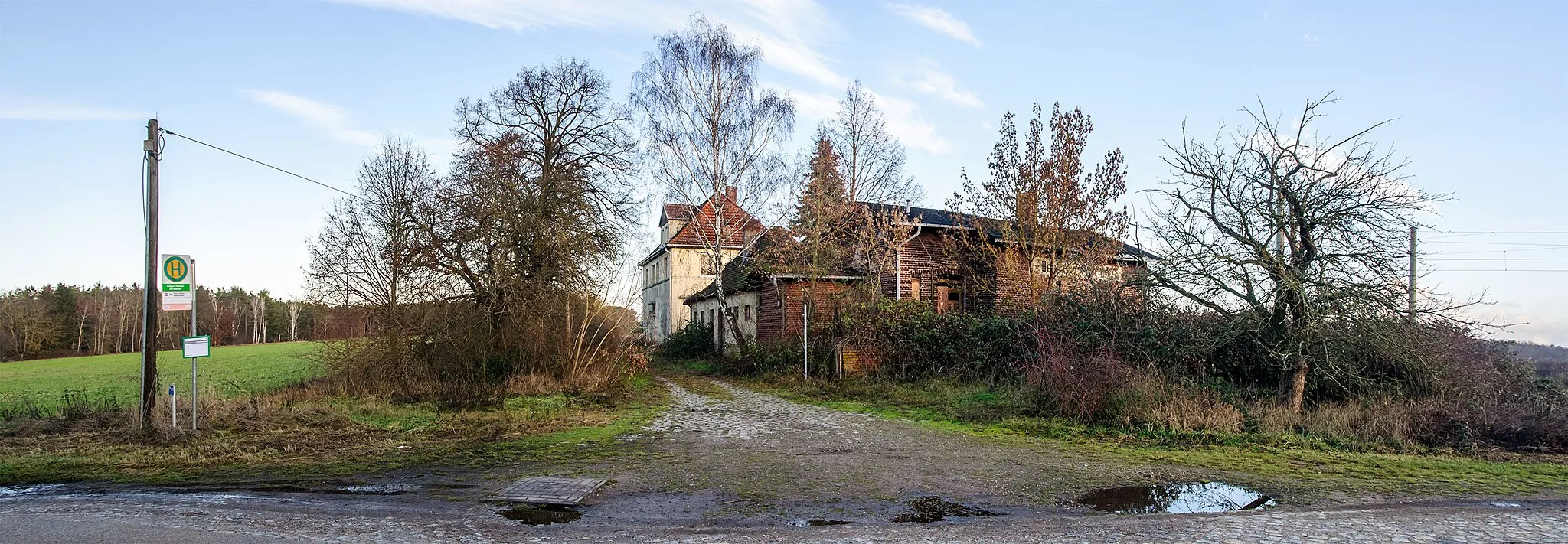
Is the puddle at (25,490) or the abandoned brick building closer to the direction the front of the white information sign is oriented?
the puddle

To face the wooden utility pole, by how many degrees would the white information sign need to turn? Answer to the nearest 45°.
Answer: approximately 135° to its right

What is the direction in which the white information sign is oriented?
toward the camera

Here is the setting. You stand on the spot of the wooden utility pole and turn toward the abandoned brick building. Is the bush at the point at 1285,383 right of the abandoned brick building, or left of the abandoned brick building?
right

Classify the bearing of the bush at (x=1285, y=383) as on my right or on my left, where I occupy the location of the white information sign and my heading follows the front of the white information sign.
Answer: on my left

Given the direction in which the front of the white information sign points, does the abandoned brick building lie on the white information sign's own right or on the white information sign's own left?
on the white information sign's own left

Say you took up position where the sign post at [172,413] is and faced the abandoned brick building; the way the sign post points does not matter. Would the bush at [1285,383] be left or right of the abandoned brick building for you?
right
